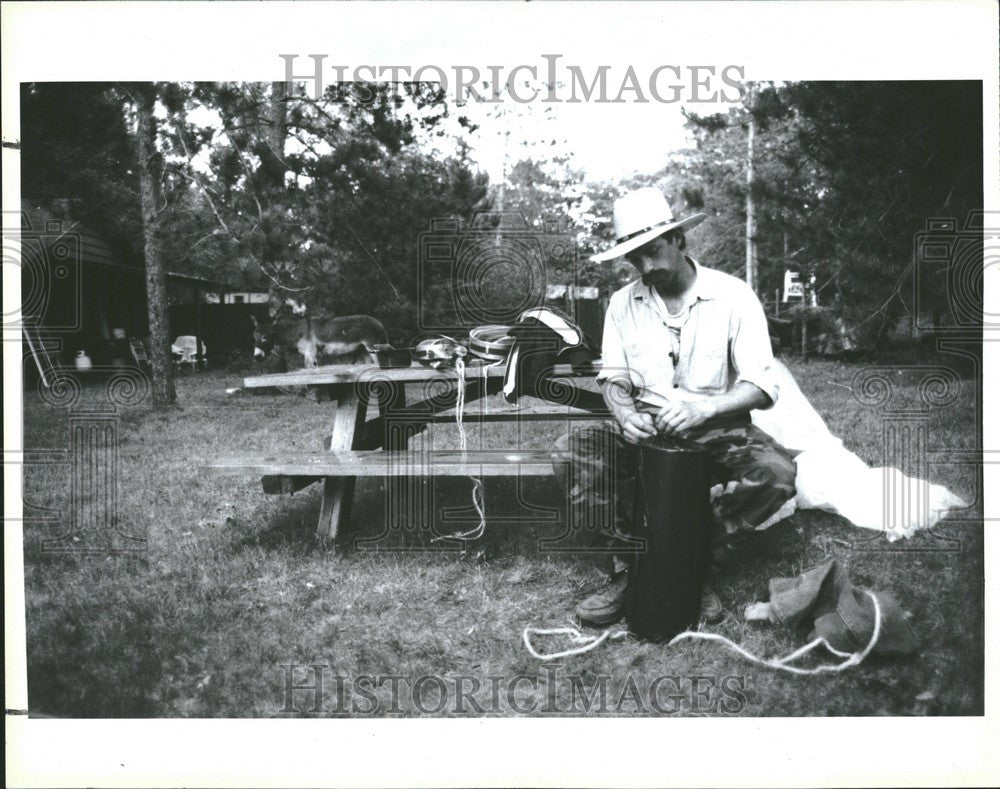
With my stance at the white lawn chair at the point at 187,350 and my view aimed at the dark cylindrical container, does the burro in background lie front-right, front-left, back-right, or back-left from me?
front-left

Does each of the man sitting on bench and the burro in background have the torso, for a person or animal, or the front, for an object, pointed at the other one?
no

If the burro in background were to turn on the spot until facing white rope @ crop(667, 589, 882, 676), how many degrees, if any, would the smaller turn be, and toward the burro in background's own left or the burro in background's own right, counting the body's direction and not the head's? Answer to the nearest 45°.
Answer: approximately 135° to the burro in background's own left

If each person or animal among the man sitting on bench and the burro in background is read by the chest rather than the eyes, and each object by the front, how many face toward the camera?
1

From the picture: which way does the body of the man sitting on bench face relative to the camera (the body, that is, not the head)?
toward the camera

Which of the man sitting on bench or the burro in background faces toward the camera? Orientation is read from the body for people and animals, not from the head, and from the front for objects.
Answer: the man sitting on bench

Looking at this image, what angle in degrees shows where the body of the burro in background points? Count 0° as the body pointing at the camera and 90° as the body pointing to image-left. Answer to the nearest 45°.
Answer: approximately 90°

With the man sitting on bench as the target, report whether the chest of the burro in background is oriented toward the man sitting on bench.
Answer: no

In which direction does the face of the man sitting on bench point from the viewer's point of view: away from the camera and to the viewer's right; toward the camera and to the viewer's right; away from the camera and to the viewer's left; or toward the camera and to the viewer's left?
toward the camera and to the viewer's left

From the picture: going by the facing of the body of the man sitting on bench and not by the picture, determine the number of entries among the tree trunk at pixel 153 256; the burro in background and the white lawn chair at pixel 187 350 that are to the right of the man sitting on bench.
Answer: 3

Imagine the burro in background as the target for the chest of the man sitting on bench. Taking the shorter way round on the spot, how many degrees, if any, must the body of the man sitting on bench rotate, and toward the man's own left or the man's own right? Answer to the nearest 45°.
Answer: approximately 90° to the man's own right
